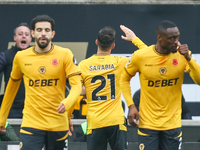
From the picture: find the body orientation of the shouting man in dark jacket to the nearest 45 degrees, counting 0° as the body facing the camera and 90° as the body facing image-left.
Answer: approximately 315°
